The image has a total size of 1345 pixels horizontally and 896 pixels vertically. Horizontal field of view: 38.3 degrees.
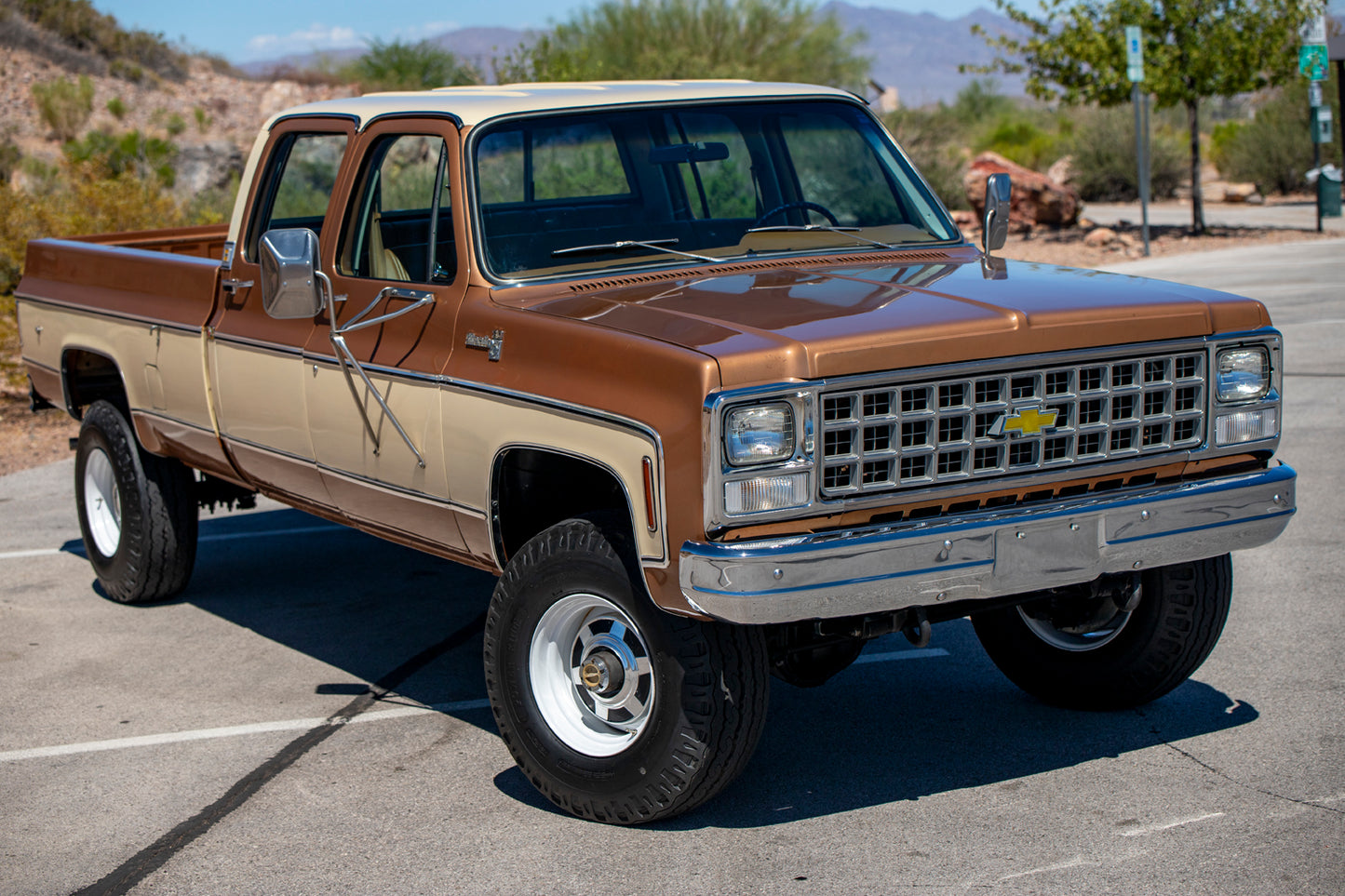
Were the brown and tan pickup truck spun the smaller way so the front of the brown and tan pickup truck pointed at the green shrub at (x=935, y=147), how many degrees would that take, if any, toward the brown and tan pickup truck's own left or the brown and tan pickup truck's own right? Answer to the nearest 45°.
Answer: approximately 135° to the brown and tan pickup truck's own left

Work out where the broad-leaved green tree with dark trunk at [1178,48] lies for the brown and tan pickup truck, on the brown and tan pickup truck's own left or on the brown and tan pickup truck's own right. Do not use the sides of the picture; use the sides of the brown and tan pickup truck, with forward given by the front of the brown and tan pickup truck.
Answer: on the brown and tan pickup truck's own left

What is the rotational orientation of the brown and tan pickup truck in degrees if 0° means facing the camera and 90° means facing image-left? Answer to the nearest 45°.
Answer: approximately 315°

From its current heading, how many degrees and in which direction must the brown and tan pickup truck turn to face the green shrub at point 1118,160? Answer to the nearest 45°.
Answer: approximately 135° to its left

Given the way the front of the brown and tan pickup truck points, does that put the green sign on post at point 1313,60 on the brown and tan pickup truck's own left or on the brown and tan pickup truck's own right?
on the brown and tan pickup truck's own left

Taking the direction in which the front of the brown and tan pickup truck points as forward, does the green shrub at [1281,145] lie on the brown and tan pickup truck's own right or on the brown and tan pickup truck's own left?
on the brown and tan pickup truck's own left

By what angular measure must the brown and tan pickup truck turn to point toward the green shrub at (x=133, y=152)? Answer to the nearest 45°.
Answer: approximately 135° to its left

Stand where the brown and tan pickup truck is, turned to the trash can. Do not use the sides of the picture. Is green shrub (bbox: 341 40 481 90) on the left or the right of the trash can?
left

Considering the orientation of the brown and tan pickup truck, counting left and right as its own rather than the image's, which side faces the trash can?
left
